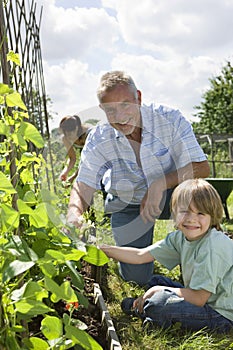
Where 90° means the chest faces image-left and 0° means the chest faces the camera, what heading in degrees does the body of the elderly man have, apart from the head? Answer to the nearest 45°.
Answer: approximately 0°

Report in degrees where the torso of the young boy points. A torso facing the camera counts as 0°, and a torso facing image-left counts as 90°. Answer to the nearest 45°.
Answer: approximately 45°

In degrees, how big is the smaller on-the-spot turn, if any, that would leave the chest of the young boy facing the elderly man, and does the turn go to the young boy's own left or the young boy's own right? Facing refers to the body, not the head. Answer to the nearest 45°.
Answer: approximately 135° to the young boy's own right

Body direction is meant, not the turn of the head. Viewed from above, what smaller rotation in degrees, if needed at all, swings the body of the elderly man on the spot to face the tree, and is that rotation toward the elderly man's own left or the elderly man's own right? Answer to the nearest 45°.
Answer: approximately 180°

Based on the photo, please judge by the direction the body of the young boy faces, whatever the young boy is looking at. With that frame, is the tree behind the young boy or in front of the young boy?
behind

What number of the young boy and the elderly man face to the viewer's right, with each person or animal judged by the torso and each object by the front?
0

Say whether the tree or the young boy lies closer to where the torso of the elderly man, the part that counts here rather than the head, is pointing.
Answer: the young boy
